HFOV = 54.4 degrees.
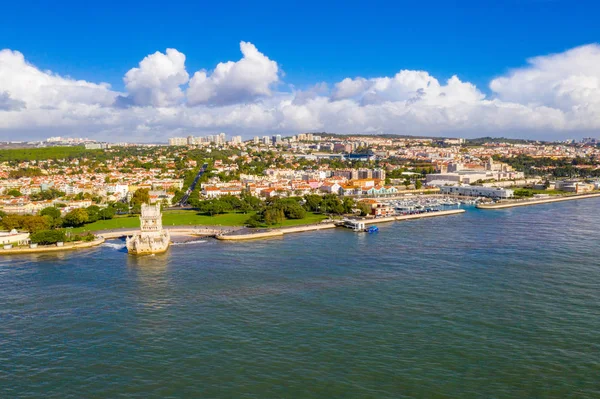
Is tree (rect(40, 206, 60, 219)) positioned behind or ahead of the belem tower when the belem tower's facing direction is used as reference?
behind

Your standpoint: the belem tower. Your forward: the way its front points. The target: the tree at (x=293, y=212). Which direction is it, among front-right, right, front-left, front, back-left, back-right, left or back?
back-left

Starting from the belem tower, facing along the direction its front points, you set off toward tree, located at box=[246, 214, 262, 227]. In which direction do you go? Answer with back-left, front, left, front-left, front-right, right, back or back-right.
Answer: back-left

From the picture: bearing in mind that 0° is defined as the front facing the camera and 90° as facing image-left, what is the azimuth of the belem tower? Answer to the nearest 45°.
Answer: approximately 0°

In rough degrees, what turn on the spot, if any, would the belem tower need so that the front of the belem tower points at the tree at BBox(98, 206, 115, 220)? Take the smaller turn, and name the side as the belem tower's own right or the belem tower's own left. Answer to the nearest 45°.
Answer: approximately 180°

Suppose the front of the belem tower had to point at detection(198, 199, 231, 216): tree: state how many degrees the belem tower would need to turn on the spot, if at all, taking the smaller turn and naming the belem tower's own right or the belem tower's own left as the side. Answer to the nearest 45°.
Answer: approximately 180°

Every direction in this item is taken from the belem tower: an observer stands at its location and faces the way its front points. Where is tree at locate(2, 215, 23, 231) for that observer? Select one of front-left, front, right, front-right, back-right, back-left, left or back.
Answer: back-right

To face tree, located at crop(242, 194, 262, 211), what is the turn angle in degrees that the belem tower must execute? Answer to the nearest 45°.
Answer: approximately 135° to its left

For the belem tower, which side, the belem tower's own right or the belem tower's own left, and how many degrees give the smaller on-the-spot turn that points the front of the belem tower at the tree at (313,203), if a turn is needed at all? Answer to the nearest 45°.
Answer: approximately 135° to the belem tower's own left

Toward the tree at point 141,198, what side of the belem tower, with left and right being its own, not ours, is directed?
back

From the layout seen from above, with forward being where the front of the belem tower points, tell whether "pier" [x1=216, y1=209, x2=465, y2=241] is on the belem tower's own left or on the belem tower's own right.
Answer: on the belem tower's own left

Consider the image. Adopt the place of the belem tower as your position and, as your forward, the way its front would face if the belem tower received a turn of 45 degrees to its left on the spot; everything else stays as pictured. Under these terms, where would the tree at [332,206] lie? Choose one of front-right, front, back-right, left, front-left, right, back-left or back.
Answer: left

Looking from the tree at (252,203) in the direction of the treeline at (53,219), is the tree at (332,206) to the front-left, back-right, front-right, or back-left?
back-left
